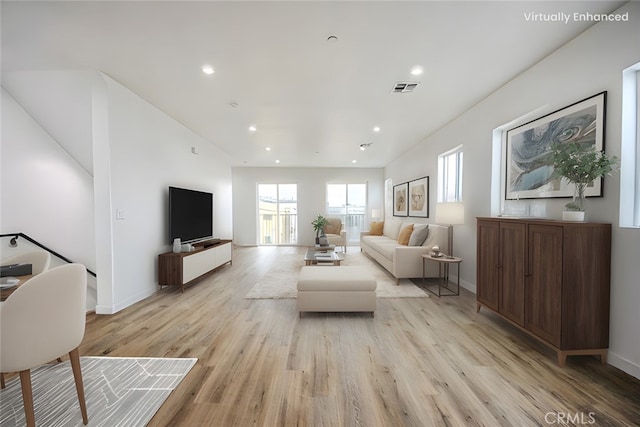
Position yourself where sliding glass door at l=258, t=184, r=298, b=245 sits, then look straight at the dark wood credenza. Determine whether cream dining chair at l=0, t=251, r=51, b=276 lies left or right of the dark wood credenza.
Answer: right

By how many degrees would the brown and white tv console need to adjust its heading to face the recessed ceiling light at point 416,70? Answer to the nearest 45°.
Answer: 0° — it already faces it

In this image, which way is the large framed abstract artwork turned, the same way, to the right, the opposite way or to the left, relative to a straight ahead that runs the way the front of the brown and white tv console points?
the opposite way

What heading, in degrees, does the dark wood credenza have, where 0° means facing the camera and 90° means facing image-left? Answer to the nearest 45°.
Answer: approximately 45°

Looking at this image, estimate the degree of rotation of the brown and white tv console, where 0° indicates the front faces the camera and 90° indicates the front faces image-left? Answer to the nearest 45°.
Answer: approximately 315°

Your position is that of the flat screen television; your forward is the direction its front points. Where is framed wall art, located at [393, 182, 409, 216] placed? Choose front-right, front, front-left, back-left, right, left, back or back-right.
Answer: front-left

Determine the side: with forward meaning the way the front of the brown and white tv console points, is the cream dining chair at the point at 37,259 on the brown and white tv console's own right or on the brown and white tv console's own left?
on the brown and white tv console's own right

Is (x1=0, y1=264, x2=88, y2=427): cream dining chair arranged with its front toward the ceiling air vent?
no

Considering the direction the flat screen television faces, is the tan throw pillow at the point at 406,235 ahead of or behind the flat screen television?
ahead

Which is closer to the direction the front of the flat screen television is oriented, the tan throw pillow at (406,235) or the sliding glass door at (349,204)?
the tan throw pillow

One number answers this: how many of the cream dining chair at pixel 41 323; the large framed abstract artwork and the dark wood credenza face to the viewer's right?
0

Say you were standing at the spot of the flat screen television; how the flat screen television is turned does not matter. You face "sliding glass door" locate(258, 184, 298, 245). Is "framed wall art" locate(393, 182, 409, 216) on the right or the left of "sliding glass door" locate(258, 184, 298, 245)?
right

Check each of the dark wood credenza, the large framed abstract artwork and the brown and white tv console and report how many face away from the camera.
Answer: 0

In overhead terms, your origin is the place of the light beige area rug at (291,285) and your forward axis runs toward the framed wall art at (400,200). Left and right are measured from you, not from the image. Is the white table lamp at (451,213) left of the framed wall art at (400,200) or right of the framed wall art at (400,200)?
right

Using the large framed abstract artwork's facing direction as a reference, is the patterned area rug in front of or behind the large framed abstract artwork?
in front

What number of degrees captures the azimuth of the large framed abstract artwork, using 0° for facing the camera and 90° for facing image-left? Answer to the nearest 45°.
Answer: approximately 45°

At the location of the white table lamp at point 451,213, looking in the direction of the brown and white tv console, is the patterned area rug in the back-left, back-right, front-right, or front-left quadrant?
front-left
